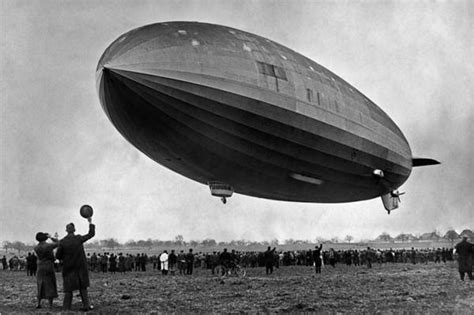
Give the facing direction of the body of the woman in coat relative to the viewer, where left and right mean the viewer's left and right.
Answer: facing away from the viewer and to the right of the viewer

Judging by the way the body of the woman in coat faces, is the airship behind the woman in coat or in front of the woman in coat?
in front

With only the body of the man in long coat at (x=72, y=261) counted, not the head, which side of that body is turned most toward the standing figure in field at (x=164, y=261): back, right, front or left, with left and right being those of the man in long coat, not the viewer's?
front

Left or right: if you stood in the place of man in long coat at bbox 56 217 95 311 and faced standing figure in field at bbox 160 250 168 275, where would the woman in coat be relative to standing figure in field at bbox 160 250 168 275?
left

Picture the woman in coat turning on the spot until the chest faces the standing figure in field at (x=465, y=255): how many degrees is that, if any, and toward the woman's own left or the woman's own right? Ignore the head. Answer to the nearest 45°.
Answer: approximately 45° to the woman's own right

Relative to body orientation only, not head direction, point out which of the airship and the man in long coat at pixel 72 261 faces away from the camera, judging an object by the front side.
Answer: the man in long coat

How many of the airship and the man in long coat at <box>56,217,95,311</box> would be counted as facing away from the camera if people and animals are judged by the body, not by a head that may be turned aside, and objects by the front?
1

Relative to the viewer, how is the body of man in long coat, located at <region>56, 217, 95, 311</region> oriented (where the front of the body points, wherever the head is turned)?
away from the camera

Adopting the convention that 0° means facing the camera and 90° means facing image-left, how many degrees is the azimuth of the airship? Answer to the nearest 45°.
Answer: approximately 45°
